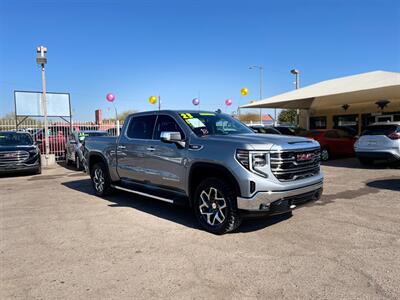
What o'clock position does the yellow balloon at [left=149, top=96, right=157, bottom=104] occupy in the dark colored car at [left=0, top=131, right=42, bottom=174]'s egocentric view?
The yellow balloon is roughly at 7 o'clock from the dark colored car.

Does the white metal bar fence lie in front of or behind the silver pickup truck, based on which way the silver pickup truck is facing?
behind

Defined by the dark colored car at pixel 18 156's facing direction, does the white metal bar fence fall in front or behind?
behind

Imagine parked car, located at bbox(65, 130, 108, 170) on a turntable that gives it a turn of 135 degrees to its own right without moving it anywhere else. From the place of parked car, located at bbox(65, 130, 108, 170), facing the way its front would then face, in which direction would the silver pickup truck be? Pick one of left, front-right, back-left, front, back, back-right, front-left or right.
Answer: back

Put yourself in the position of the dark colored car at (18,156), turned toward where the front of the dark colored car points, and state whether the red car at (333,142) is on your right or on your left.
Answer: on your left

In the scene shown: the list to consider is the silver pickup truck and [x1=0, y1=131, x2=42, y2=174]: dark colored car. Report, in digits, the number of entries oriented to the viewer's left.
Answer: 0

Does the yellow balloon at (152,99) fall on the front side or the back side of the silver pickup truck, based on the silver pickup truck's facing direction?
on the back side

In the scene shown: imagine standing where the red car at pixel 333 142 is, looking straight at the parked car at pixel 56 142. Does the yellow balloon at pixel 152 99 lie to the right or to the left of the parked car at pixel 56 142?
right
